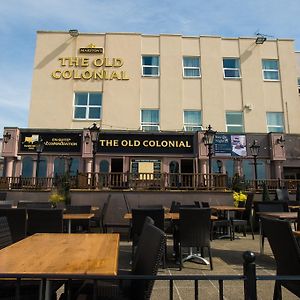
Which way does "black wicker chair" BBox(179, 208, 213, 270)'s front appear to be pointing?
away from the camera

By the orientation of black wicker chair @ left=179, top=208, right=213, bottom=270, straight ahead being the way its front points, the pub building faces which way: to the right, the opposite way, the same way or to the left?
the opposite way

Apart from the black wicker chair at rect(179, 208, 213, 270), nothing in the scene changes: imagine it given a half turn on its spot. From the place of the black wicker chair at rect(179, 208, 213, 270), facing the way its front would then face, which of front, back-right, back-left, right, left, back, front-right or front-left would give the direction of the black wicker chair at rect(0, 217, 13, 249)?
front-right

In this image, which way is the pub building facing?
toward the camera

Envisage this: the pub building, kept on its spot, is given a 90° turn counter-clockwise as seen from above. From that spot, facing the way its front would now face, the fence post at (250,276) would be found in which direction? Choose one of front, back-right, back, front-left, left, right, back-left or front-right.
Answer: right

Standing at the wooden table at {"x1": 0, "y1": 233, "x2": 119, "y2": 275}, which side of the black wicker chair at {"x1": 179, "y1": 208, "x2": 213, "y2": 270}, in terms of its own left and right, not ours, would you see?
back

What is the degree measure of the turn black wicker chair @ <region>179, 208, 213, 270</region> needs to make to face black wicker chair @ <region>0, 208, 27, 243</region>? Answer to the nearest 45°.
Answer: approximately 90° to its left

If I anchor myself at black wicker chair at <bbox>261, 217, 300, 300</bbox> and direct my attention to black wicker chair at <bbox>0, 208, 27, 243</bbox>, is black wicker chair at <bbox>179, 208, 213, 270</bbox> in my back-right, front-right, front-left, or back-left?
front-right
